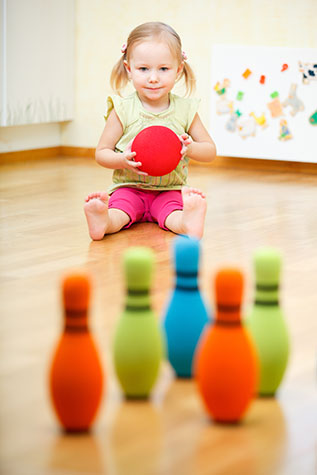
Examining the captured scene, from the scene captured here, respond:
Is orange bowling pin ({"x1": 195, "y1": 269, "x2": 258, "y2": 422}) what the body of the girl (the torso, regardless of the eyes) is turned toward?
yes

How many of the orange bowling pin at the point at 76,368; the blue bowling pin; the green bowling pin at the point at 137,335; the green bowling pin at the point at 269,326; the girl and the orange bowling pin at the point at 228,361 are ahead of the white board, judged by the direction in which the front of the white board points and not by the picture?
6

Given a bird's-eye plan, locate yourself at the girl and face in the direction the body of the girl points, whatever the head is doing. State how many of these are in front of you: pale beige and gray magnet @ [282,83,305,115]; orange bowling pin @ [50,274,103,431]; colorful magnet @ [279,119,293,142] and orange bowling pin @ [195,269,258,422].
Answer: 2

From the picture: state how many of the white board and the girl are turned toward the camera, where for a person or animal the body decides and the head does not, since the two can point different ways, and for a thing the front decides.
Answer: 2

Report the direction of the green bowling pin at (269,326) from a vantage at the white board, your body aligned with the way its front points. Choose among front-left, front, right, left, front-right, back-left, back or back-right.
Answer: front

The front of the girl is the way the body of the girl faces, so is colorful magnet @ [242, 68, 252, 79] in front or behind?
behind

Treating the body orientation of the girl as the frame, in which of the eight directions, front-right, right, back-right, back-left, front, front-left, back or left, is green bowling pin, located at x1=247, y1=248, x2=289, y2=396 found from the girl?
front

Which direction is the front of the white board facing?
toward the camera

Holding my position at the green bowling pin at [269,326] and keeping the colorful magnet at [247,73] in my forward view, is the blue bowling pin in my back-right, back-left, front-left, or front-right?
front-left

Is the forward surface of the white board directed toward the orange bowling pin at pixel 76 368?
yes

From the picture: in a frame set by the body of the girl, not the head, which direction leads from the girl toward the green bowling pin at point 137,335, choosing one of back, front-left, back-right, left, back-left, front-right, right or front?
front

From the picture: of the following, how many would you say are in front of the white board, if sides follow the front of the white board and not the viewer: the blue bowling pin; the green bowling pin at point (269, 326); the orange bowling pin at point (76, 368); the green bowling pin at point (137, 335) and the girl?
5

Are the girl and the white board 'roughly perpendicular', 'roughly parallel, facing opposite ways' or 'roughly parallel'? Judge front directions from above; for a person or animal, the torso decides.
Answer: roughly parallel

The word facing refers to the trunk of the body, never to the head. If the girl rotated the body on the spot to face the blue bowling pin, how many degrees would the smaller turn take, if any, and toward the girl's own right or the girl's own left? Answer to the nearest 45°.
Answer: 0° — they already face it

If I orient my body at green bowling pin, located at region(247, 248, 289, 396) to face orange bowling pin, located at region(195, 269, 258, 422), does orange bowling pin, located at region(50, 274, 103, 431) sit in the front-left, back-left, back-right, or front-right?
front-right

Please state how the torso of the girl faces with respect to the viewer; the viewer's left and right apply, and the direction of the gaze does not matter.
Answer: facing the viewer

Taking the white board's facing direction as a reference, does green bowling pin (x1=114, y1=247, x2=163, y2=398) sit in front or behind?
in front

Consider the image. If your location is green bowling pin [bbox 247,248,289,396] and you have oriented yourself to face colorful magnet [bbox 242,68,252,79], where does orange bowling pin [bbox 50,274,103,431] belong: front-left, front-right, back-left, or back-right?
back-left
